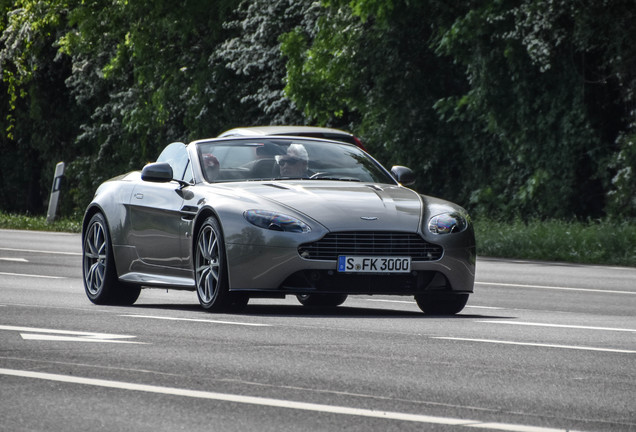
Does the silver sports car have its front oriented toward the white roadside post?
no

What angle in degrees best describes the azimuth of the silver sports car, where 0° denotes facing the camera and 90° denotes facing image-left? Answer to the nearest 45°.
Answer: approximately 315°
